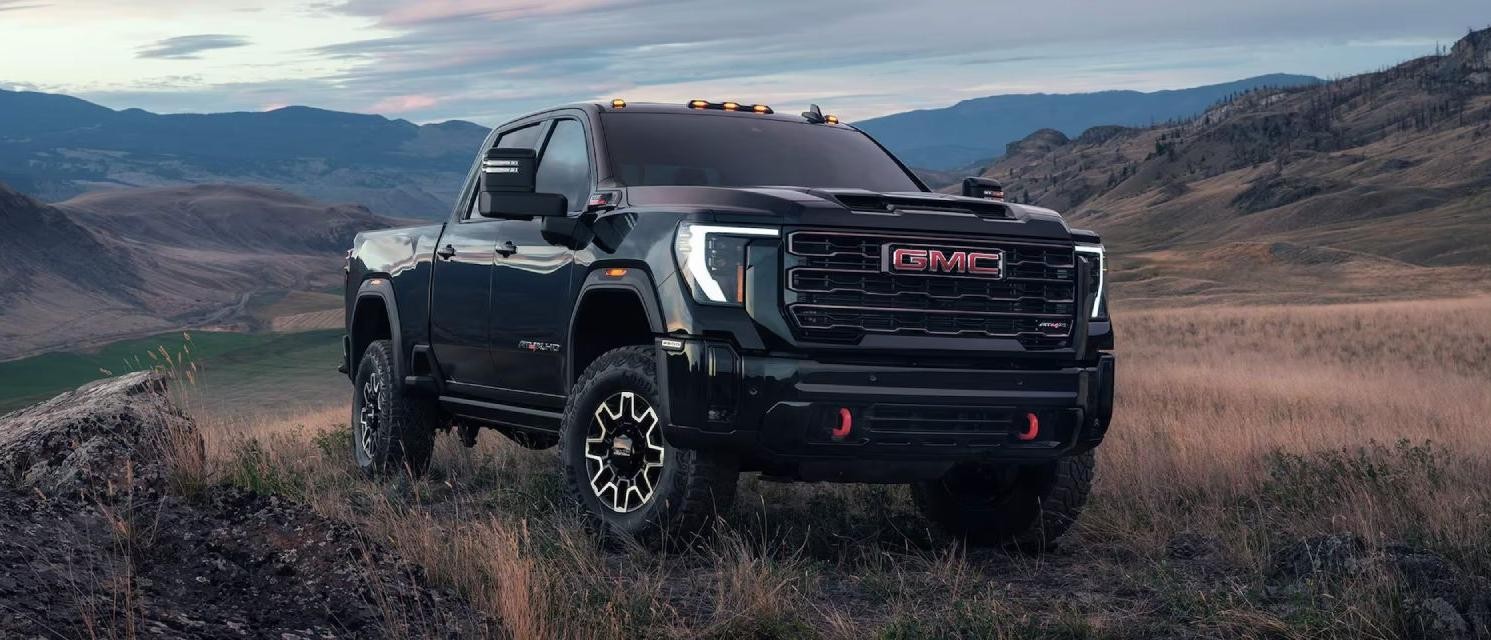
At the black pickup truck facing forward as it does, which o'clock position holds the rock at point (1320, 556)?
The rock is roughly at 11 o'clock from the black pickup truck.

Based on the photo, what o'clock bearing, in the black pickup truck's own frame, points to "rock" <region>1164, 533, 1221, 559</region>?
The rock is roughly at 10 o'clock from the black pickup truck.

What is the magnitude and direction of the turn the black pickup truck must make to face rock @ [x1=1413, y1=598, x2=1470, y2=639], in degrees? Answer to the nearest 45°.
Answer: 0° — it already faces it

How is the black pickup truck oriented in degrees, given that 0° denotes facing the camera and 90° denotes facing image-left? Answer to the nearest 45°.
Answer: approximately 315°
